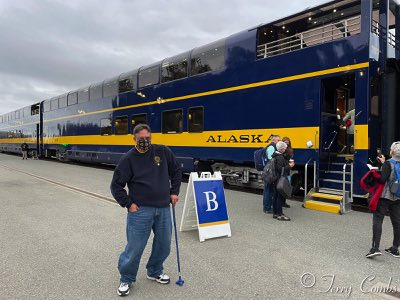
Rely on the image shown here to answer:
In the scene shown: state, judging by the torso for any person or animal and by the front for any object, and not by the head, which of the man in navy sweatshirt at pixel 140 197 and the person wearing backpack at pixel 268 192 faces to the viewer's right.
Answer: the person wearing backpack

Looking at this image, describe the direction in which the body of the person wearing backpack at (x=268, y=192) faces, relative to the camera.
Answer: to the viewer's right

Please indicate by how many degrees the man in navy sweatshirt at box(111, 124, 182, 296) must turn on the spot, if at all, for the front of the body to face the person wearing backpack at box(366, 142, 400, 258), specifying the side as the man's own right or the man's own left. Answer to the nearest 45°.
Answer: approximately 90° to the man's own left

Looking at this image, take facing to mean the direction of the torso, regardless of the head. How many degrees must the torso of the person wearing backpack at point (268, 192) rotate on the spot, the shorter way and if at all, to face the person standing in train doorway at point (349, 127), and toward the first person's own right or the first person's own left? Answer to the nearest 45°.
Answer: approximately 45° to the first person's own left

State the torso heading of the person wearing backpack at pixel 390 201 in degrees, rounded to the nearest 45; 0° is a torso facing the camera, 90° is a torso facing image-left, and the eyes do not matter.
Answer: approximately 135°

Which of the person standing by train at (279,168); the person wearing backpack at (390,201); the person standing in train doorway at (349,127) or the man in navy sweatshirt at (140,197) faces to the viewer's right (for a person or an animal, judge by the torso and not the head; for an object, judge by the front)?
the person standing by train at (279,168)

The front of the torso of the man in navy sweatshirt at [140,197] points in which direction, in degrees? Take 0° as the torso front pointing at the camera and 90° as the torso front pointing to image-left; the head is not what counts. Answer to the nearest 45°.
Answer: approximately 0°

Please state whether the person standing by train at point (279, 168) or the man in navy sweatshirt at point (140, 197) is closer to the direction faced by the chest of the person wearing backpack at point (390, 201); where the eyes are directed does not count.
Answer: the person standing by train

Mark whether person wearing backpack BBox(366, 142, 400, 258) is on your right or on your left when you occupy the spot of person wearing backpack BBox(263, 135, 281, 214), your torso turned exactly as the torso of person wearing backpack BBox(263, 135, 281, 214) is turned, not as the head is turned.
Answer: on your right
